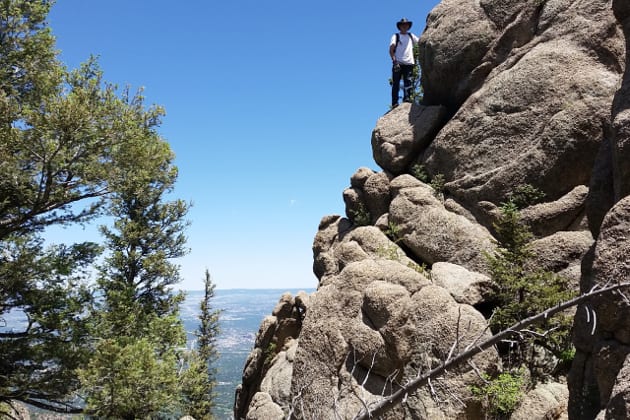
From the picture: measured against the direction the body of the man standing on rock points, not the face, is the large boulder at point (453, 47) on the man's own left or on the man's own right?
on the man's own left

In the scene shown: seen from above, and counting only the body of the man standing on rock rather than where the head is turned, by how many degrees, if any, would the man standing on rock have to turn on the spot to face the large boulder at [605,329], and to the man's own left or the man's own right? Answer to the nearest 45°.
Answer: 0° — they already face it

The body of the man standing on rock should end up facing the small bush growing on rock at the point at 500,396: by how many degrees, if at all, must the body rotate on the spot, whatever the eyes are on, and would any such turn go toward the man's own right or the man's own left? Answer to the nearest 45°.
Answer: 0° — they already face it

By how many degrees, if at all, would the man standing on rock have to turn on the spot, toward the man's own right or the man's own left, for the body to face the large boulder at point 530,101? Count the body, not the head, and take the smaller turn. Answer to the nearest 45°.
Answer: approximately 45° to the man's own left

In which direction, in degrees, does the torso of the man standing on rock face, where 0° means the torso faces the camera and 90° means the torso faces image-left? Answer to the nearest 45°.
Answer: approximately 0°

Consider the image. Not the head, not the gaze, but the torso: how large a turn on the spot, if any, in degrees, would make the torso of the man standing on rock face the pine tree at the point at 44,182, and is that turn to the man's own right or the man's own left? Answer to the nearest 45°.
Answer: approximately 45° to the man's own right

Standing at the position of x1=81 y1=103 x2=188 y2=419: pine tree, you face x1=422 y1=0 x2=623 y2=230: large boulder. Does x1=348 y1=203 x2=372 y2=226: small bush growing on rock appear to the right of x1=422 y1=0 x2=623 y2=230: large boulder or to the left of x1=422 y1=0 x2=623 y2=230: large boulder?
left
